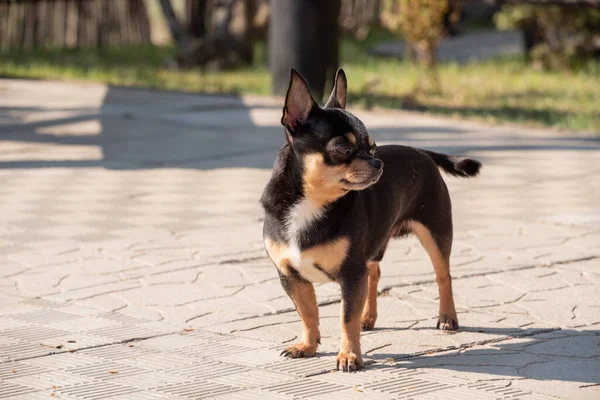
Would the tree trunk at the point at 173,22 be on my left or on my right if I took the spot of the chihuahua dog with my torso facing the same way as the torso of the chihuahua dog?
on my right

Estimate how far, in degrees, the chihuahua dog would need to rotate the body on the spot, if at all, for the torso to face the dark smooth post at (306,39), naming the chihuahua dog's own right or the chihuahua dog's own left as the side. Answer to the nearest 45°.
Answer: approximately 135° to the chihuahua dog's own right

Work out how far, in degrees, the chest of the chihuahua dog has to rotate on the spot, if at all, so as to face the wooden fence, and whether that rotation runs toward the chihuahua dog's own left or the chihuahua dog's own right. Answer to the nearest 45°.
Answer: approximately 135° to the chihuahua dog's own right

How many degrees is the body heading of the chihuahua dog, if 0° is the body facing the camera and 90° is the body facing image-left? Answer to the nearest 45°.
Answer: approximately 45°

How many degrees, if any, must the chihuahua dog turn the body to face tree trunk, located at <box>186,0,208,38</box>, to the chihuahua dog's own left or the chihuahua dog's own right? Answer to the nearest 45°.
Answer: approximately 135° to the chihuahua dog's own right
